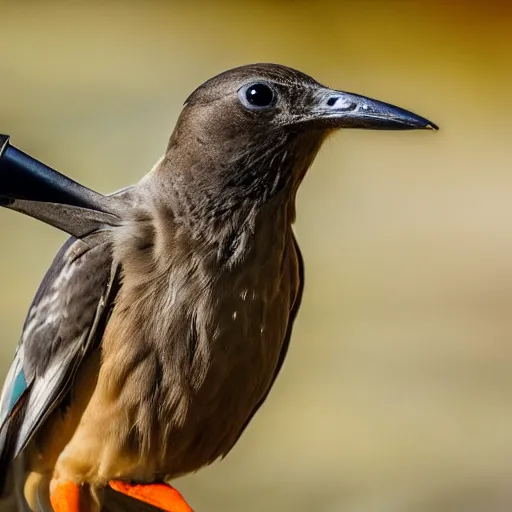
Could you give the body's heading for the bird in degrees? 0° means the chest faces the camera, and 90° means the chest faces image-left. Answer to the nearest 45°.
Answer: approximately 315°
